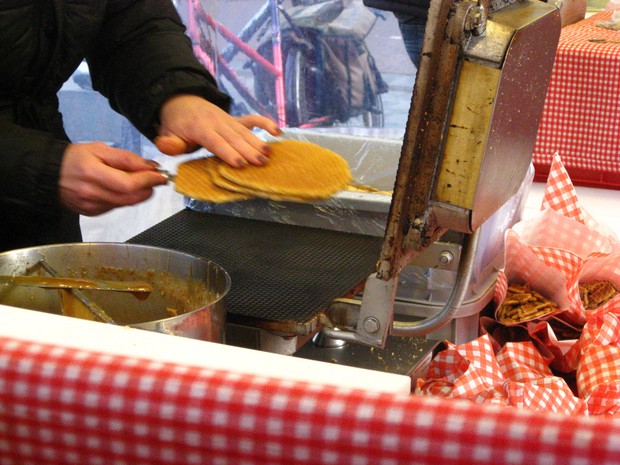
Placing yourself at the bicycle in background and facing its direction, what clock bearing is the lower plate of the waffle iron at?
The lower plate of the waffle iron is roughly at 9 o'clock from the bicycle in background.

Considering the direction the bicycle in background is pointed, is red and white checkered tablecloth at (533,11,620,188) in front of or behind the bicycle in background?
behind

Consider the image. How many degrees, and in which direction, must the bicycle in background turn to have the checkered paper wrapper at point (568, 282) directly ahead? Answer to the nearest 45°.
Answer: approximately 90° to its left

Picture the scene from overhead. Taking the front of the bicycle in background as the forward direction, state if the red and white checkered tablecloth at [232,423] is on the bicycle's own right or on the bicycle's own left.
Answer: on the bicycle's own left

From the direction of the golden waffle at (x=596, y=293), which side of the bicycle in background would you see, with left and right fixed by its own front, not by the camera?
left

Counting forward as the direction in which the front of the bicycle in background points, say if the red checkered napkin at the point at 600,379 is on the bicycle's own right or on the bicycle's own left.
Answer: on the bicycle's own left

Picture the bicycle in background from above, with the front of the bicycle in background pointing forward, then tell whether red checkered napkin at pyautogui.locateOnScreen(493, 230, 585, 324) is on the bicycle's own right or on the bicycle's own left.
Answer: on the bicycle's own left

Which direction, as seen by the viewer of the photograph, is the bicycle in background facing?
facing to the left of the viewer
